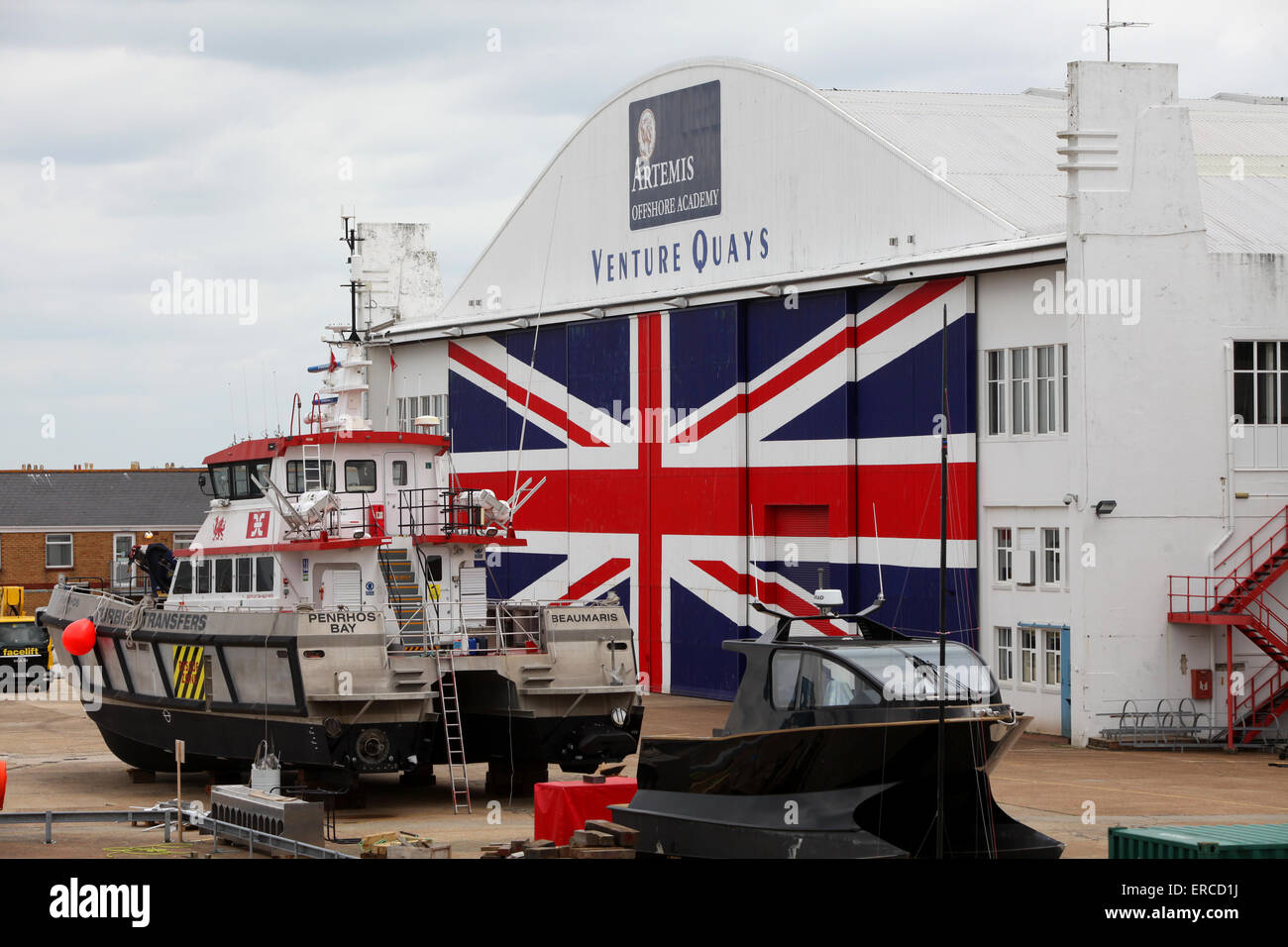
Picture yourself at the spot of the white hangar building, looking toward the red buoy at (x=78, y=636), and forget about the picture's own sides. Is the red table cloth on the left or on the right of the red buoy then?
left

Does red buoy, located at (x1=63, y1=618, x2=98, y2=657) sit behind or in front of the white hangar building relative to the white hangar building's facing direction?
in front

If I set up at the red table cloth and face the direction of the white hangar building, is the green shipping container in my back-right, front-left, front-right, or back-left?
back-right

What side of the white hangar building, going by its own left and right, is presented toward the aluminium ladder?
front

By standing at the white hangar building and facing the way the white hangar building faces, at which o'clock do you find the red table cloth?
The red table cloth is roughly at 11 o'clock from the white hangar building.

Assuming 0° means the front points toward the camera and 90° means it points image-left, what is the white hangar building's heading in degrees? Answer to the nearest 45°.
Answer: approximately 45°

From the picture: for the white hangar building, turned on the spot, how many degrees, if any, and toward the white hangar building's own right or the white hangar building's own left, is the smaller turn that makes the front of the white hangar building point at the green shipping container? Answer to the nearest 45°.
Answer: approximately 45° to the white hangar building's own left
